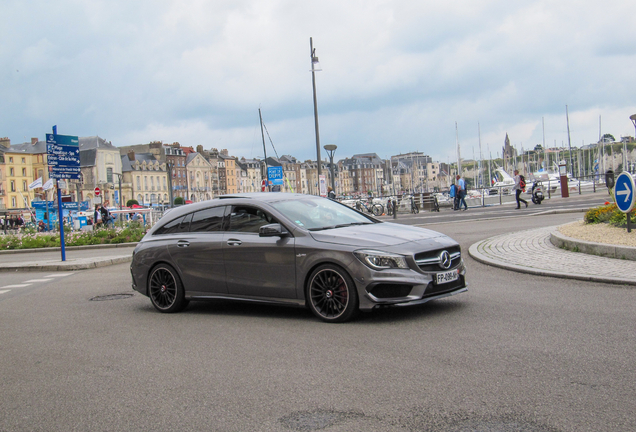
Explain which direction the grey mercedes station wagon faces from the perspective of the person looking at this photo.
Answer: facing the viewer and to the right of the viewer

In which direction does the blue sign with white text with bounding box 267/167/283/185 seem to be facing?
toward the camera

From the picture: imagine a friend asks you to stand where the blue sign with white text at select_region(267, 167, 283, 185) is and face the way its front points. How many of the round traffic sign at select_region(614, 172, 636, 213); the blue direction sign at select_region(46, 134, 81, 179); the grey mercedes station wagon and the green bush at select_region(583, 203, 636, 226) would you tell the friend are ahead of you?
4

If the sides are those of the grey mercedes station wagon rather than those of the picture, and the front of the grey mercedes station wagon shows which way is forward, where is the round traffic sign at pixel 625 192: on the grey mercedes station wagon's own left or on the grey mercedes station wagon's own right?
on the grey mercedes station wagon's own left

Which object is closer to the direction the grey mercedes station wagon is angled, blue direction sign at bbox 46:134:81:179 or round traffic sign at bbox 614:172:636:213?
the round traffic sign

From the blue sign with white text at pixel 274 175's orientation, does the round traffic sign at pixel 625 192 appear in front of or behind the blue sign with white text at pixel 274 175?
in front

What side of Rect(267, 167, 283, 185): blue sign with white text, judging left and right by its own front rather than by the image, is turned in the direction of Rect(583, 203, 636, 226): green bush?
front

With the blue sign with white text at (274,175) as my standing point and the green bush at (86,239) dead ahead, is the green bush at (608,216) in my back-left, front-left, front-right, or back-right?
front-left

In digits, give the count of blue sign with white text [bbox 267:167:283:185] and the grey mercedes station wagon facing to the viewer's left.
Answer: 0

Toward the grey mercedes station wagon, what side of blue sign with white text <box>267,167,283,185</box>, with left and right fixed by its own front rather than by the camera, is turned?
front

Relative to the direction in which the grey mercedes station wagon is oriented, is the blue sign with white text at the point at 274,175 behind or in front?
behind

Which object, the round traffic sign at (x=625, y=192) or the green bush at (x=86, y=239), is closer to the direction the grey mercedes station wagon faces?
the round traffic sign
